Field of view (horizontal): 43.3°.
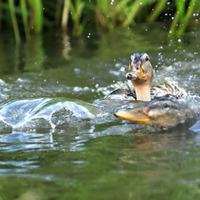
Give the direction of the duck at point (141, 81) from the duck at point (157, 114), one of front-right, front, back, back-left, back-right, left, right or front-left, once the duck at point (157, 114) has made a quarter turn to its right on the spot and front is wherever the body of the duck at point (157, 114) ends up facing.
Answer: front

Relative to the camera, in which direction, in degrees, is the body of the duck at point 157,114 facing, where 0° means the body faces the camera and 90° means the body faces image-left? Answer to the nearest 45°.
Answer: approximately 90°

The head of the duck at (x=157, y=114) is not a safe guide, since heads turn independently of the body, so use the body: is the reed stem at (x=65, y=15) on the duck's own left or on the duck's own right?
on the duck's own right
